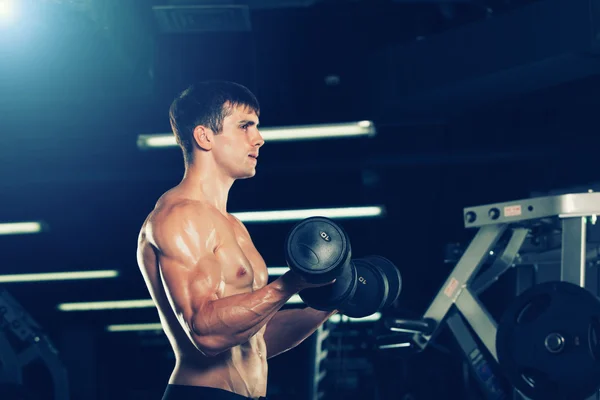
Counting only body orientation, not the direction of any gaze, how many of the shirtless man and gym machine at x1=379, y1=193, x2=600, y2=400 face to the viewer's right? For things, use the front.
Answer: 1

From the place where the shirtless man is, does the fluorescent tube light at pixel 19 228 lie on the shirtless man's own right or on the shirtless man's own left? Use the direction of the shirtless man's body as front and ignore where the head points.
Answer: on the shirtless man's own left

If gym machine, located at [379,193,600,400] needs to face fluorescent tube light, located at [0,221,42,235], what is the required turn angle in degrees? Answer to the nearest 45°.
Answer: approximately 45° to its right

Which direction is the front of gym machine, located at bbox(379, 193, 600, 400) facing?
to the viewer's left

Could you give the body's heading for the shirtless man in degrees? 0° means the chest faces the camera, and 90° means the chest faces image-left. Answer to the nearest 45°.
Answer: approximately 270°

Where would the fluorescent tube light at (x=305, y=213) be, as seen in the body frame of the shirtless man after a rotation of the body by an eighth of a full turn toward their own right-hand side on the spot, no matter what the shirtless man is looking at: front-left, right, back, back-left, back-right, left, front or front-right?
back-left

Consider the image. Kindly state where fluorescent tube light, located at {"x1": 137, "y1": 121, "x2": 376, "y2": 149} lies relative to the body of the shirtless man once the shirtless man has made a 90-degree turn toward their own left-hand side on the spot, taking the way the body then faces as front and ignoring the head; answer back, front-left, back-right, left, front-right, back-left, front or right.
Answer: front

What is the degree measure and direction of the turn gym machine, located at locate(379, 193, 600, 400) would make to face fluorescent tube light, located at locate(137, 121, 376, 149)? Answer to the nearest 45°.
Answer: approximately 45° to its right

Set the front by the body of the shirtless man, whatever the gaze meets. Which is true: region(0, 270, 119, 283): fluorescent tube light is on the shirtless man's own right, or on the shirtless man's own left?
on the shirtless man's own left
